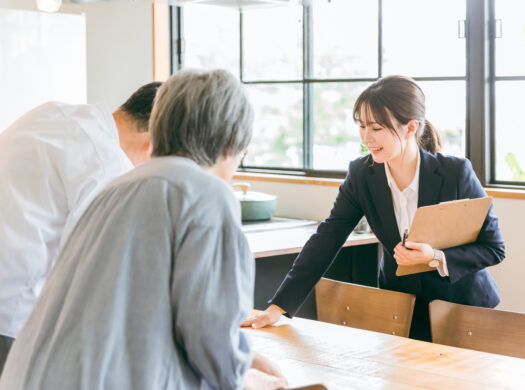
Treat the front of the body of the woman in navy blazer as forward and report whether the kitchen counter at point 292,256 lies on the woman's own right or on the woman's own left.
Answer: on the woman's own right

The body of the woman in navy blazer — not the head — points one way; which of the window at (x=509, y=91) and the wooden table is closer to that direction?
the wooden table

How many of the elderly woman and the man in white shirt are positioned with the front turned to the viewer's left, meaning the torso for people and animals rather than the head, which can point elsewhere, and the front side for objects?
0

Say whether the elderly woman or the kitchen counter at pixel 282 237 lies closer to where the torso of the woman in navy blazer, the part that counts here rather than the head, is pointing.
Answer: the elderly woman

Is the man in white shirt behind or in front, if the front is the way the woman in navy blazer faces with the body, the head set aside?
in front

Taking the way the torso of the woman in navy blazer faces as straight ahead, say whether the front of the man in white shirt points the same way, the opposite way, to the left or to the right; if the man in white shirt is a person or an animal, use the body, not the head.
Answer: the opposite way

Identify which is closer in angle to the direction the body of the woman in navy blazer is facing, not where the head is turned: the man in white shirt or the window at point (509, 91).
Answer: the man in white shirt

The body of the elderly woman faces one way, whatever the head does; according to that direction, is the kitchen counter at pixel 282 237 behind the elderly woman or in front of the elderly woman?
in front

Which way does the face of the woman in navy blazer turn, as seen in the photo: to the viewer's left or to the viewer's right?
to the viewer's left

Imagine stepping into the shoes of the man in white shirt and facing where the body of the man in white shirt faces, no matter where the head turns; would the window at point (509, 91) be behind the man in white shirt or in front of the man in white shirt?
in front

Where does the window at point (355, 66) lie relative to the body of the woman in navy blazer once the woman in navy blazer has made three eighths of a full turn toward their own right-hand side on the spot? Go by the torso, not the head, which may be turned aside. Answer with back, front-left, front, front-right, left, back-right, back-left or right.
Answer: front

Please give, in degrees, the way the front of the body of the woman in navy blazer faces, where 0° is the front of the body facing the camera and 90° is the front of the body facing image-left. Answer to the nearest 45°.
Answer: approximately 45°

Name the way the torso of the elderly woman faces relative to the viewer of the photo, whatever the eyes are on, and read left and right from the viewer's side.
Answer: facing away from the viewer and to the right of the viewer

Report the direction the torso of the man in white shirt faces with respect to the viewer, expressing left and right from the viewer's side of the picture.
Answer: facing away from the viewer and to the right of the viewer

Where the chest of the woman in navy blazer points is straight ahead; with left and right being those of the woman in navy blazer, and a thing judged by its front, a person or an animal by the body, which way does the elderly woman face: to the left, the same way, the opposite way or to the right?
the opposite way
